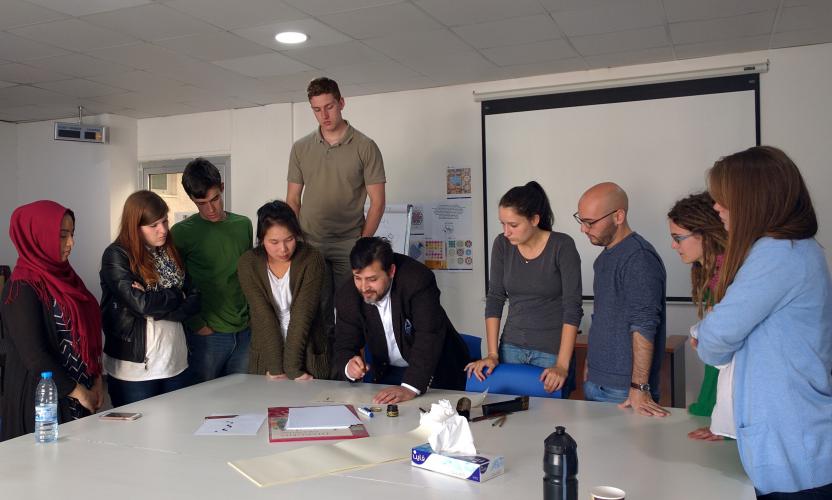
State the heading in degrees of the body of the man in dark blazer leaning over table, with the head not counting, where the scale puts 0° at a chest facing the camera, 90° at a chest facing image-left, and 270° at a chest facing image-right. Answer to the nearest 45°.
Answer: approximately 45°

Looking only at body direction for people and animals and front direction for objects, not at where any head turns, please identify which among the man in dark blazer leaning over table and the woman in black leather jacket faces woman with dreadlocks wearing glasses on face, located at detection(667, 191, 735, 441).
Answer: the woman in black leather jacket

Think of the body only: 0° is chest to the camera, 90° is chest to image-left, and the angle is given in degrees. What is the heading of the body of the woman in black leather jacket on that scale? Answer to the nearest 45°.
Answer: approximately 315°

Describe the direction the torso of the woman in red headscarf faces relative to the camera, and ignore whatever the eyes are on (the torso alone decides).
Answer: to the viewer's right

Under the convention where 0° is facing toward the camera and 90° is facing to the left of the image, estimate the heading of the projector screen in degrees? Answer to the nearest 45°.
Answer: approximately 45°

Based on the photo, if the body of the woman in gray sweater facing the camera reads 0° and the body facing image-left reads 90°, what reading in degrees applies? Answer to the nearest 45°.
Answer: approximately 45°

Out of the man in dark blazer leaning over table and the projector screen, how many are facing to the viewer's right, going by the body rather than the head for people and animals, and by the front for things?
0

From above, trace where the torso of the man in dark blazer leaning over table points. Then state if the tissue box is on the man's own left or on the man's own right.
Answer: on the man's own left

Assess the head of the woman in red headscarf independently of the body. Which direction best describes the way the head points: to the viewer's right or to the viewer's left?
to the viewer's right

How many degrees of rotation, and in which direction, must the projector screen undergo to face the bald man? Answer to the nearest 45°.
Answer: approximately 45° to its left

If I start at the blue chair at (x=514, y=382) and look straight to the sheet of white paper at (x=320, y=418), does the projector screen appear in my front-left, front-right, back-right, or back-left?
back-right

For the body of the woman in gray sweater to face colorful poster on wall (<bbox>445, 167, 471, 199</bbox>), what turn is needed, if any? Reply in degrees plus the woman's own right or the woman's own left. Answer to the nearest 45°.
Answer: approximately 135° to the woman's own right
